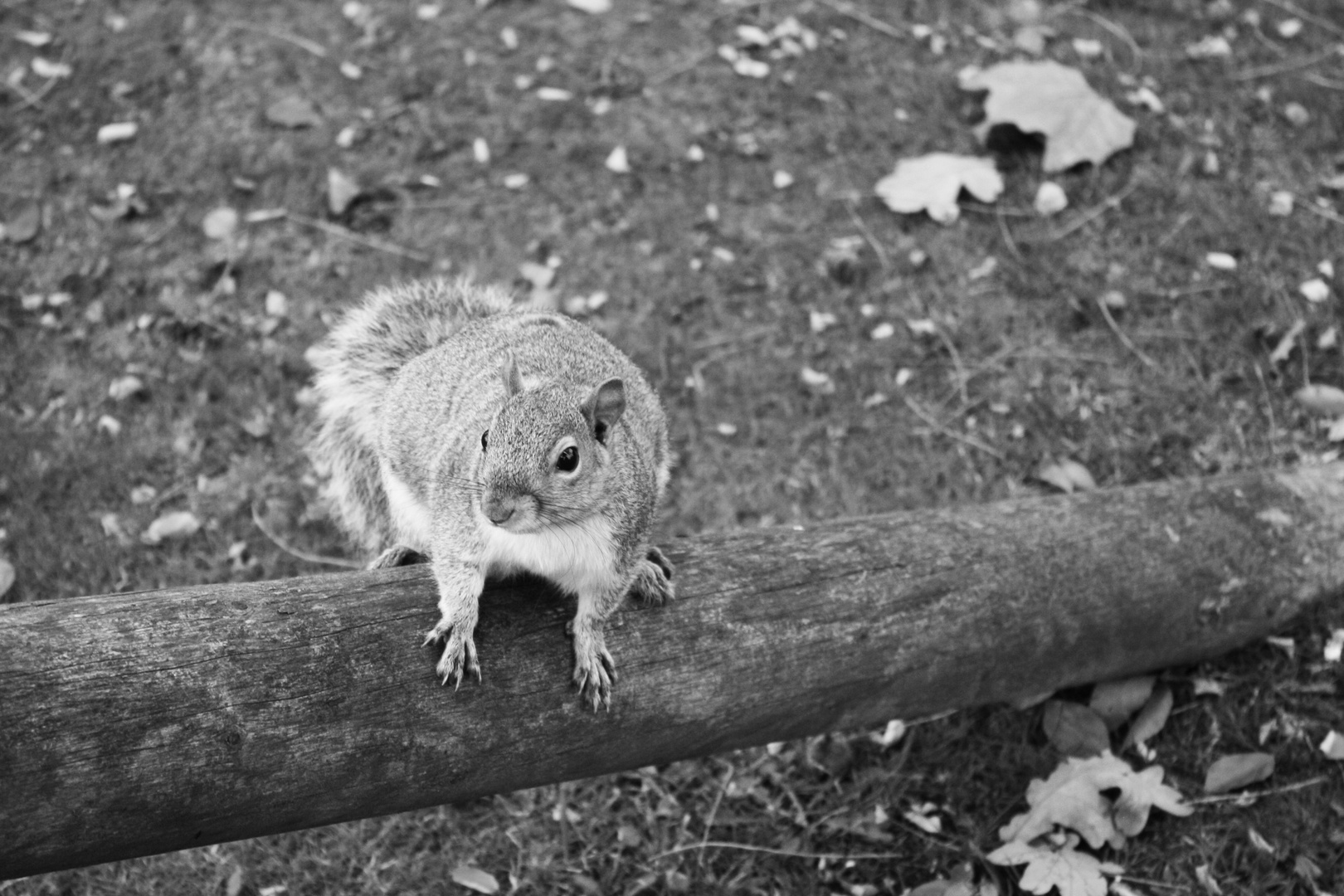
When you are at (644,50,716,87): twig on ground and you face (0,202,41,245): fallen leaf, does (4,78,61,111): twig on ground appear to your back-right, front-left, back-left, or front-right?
front-right

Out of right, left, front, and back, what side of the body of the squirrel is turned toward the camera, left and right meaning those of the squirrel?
front

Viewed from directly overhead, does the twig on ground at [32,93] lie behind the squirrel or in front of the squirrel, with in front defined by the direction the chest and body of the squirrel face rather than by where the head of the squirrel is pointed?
behind

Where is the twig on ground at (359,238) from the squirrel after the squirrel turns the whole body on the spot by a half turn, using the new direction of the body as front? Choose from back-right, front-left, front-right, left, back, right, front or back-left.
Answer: front

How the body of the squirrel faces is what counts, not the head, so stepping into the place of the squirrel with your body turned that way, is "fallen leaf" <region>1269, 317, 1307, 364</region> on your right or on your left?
on your left

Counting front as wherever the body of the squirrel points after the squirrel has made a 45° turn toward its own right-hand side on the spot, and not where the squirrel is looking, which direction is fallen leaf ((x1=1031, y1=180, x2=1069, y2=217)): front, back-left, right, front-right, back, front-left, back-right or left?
back

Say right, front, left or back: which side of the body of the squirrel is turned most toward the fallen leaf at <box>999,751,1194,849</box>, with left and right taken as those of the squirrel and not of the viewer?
left

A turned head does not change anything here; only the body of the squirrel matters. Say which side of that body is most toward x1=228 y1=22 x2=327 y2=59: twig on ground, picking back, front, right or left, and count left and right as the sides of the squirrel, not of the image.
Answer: back

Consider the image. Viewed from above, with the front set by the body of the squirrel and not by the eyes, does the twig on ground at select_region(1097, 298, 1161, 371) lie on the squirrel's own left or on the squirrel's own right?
on the squirrel's own left

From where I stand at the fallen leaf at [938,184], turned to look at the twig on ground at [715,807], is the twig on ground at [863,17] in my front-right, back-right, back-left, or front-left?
back-right

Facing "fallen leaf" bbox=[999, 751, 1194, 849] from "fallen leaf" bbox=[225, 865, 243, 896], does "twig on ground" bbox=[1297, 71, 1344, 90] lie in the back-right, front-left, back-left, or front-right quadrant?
front-left

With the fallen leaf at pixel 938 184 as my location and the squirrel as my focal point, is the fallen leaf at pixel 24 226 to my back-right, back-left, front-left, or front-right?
front-right

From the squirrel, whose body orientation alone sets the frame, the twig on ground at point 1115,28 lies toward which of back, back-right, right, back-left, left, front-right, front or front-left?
back-left

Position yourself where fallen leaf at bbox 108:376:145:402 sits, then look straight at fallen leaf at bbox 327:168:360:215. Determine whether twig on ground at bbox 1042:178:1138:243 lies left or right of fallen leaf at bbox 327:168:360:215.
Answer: right
